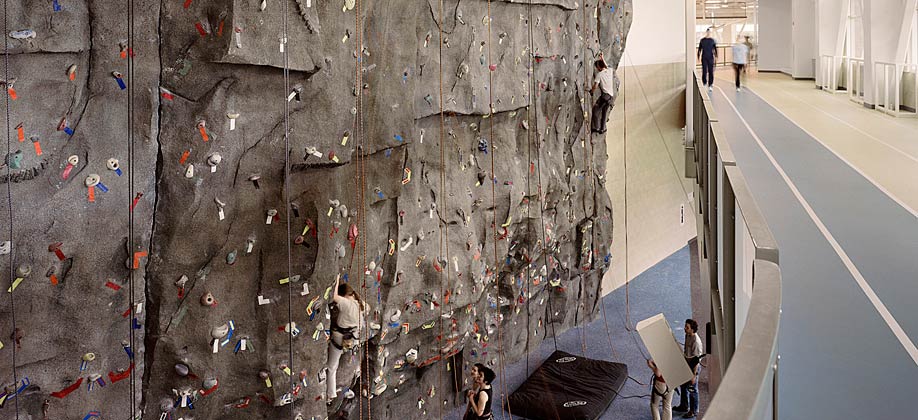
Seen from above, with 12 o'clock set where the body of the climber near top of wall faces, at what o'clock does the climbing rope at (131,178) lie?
The climbing rope is roughly at 8 o'clock from the climber near top of wall.

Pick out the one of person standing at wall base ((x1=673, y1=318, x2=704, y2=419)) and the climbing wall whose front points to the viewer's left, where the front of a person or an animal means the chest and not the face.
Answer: the person standing at wall base

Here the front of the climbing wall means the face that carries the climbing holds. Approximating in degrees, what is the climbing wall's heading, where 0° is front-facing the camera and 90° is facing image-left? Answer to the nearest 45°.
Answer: approximately 315°

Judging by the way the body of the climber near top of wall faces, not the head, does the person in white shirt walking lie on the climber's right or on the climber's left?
on the climber's right

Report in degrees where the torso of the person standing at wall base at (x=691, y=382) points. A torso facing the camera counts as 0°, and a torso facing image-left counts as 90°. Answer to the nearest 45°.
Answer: approximately 90°

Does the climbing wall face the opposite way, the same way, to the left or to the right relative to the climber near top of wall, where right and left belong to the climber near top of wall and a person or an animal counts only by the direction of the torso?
the opposite way

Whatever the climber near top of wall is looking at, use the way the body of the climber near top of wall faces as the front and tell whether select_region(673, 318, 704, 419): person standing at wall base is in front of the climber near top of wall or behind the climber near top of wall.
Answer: behind
